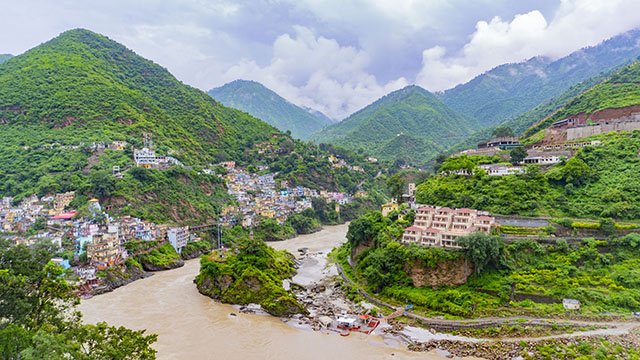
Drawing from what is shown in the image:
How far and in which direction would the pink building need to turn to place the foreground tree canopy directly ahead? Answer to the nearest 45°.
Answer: approximately 45° to its right

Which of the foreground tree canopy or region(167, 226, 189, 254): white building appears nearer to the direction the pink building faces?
the foreground tree canopy

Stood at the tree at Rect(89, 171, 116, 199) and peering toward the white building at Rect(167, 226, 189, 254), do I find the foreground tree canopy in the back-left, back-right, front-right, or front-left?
front-right

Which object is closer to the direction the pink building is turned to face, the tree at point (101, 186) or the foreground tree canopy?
the foreground tree canopy

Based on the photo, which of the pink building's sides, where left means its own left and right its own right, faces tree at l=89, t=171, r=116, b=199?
right

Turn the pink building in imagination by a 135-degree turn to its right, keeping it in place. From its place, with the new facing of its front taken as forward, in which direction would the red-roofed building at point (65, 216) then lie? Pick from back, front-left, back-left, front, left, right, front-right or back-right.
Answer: front-left

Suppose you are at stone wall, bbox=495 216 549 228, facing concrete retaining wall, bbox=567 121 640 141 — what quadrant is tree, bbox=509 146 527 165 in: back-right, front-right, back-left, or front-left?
front-left

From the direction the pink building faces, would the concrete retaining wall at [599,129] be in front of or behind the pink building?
behind

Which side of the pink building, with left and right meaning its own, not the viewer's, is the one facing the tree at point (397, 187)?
back

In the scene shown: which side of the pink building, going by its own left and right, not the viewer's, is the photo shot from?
front

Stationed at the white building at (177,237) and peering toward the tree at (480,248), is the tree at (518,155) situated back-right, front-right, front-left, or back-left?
front-left
